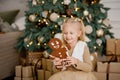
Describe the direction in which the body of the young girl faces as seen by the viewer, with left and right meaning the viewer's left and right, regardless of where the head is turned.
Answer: facing the viewer and to the left of the viewer

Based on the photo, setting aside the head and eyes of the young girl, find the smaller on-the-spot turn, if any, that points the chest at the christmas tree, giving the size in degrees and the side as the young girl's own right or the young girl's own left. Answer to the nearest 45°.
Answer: approximately 135° to the young girl's own right

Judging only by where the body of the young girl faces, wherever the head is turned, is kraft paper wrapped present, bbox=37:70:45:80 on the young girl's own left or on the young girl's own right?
on the young girl's own right

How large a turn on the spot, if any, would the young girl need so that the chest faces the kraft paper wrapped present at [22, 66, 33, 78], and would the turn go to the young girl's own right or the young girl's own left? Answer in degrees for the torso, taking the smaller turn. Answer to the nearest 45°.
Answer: approximately 90° to the young girl's own right

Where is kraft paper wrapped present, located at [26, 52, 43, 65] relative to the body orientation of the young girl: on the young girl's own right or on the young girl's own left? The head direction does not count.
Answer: on the young girl's own right
